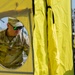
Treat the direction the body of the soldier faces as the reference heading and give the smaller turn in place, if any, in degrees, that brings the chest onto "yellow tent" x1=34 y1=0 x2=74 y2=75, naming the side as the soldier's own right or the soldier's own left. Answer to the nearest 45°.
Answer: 0° — they already face it

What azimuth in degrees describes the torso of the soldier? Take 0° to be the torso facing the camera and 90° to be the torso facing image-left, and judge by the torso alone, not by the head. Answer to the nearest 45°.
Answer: approximately 315°
